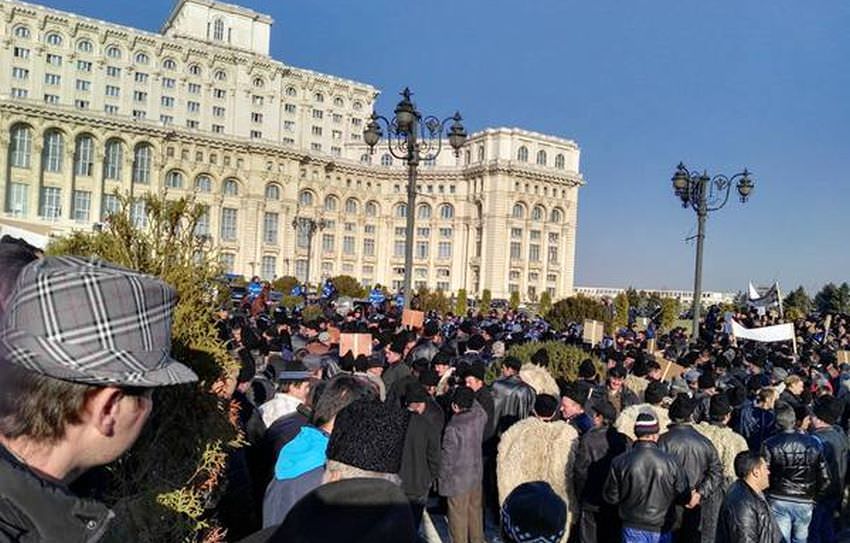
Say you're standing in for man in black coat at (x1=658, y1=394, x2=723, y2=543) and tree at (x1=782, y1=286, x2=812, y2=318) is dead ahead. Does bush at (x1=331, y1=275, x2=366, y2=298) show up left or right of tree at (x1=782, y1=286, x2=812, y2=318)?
left

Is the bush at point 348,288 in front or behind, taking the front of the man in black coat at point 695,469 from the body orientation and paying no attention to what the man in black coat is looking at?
in front

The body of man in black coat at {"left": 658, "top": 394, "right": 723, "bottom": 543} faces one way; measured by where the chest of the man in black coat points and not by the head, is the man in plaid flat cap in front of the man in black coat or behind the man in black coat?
behind

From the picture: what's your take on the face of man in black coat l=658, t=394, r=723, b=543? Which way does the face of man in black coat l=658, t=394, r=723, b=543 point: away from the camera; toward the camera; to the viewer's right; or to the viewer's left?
away from the camera

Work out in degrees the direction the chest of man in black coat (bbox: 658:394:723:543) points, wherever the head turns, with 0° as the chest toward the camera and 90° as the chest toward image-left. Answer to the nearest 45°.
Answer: approximately 180°

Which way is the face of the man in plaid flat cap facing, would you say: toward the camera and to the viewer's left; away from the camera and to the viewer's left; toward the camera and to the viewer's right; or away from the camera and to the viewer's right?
away from the camera and to the viewer's right

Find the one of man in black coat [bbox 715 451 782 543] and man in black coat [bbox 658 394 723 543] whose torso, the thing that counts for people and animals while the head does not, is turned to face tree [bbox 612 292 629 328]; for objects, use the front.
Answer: man in black coat [bbox 658 394 723 543]

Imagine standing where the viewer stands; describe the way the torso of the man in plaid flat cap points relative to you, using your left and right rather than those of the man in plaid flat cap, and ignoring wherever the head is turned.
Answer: facing away from the viewer and to the right of the viewer

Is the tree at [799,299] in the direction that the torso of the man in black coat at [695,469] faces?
yes
